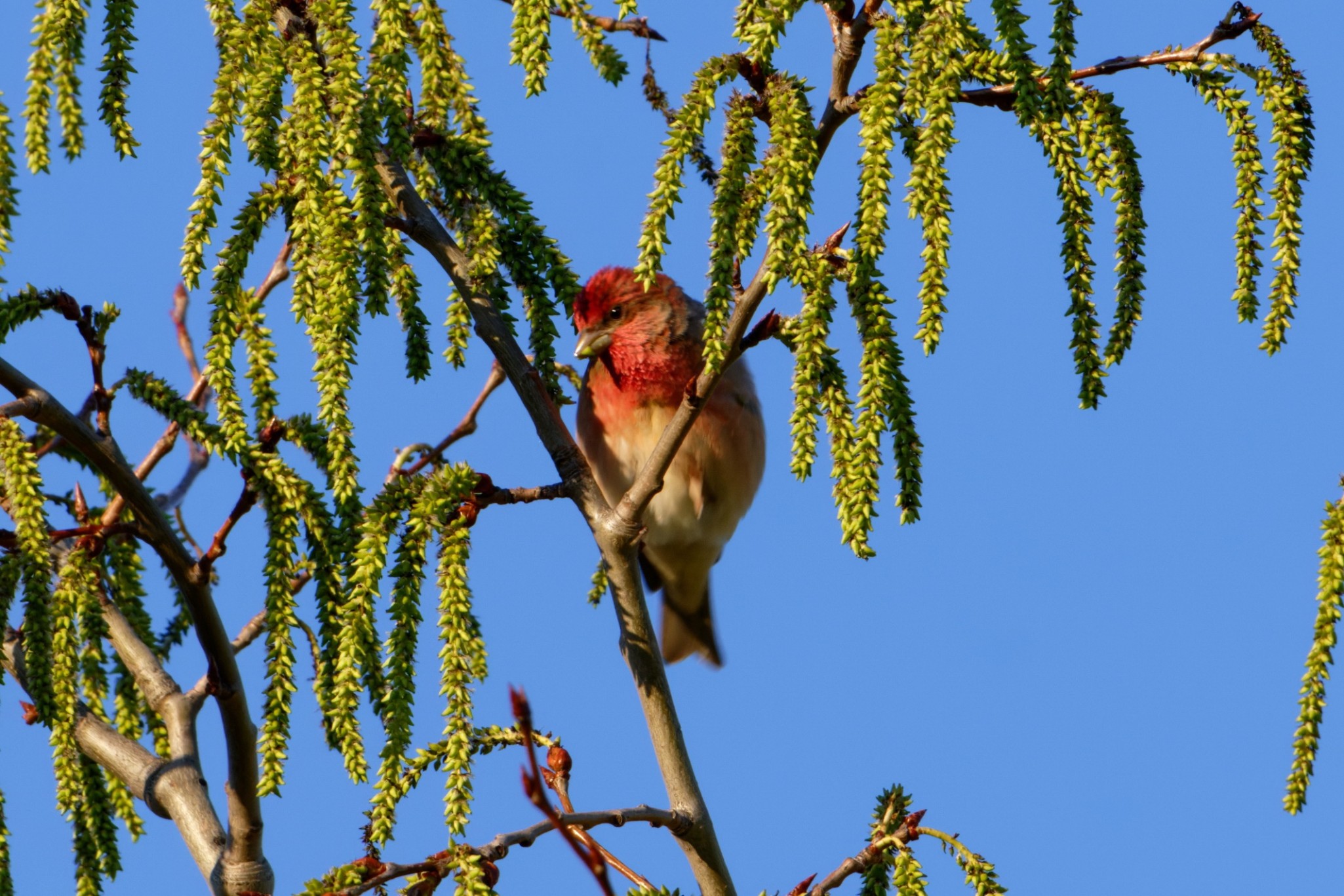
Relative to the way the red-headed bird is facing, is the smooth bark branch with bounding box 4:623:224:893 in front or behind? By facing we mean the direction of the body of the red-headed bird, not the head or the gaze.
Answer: in front

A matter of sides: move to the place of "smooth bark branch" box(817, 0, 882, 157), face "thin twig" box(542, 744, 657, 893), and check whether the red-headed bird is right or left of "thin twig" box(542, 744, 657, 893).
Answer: right

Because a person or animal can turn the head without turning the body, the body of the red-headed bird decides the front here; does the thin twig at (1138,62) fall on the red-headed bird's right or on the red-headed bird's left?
on the red-headed bird's left

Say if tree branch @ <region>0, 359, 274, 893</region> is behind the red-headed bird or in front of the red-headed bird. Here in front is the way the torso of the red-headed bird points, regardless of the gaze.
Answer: in front

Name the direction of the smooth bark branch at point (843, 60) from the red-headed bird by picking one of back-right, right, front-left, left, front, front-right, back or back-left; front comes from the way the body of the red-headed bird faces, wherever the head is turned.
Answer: front-left

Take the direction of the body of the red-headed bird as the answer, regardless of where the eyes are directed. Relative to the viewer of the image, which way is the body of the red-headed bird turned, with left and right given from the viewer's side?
facing the viewer and to the left of the viewer

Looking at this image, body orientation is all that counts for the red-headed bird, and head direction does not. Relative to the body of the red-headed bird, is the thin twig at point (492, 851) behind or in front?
in front
